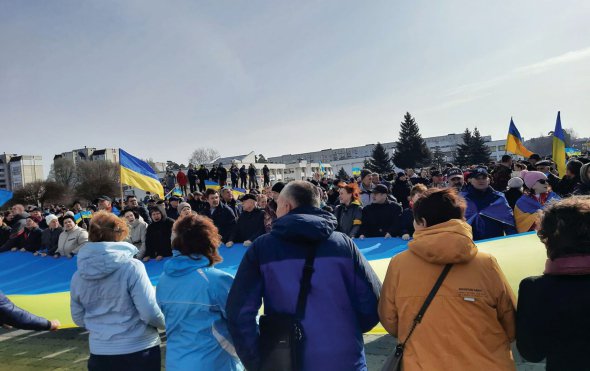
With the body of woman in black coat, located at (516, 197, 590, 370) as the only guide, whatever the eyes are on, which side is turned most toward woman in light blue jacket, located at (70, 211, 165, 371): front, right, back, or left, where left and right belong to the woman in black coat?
left

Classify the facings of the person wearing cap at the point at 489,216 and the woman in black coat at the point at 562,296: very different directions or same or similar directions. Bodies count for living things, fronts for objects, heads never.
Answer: very different directions

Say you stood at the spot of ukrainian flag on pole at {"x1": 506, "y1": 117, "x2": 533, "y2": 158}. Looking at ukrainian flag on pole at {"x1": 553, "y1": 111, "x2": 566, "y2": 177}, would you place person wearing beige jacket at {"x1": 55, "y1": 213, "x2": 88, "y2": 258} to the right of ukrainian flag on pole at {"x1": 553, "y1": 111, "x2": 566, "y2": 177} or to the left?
right

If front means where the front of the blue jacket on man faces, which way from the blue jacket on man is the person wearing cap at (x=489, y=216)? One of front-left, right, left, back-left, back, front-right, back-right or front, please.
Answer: front-right

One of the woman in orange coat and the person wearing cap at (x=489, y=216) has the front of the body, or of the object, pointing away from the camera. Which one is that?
the woman in orange coat

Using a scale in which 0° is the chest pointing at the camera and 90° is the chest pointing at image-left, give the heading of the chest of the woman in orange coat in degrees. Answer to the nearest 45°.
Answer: approximately 180°

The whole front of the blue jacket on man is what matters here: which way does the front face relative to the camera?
away from the camera

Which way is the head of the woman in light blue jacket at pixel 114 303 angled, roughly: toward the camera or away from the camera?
away from the camera

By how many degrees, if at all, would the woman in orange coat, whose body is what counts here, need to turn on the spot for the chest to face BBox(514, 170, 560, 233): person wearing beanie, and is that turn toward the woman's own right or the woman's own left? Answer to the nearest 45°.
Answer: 0° — they already face them

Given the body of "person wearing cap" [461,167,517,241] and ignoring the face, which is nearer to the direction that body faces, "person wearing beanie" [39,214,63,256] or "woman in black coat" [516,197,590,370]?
the woman in black coat

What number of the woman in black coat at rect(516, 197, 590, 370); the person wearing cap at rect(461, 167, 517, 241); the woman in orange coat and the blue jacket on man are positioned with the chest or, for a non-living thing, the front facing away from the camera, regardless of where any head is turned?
3

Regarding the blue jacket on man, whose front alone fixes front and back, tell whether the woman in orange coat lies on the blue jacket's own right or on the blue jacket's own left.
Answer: on the blue jacket's own right

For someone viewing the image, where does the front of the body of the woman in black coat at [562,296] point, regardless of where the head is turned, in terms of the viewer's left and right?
facing away from the viewer

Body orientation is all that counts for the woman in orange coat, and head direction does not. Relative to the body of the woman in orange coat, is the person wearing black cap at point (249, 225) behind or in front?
in front

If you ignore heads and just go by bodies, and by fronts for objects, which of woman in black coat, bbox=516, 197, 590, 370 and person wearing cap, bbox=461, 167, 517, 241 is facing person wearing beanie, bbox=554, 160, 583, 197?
the woman in black coat
